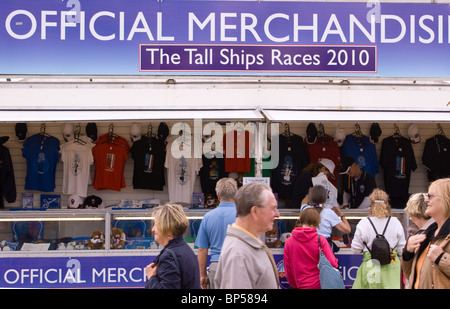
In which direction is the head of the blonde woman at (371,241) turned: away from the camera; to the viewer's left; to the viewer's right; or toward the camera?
away from the camera

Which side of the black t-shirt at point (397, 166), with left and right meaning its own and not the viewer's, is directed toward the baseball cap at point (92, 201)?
right

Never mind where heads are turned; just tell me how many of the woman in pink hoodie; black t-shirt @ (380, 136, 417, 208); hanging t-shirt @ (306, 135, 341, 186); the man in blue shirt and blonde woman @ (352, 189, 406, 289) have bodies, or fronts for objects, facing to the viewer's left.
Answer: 0

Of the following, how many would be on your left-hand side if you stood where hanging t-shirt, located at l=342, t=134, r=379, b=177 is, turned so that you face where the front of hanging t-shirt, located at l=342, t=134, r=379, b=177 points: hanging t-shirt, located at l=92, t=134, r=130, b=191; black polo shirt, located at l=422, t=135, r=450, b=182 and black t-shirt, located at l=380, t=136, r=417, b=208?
2

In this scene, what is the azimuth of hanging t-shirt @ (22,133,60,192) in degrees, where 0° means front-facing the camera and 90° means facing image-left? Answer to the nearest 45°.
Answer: approximately 0°

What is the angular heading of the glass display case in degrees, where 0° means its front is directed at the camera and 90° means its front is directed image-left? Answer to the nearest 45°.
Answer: approximately 0°

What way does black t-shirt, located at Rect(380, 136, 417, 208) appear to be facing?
toward the camera

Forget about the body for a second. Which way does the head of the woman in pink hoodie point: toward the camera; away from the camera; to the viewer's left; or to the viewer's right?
away from the camera

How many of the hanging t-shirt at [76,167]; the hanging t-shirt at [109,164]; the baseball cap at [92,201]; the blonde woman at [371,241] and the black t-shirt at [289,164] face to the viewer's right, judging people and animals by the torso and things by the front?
0

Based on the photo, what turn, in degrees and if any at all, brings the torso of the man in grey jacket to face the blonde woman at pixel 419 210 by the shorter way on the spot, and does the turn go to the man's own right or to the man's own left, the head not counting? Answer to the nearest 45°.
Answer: approximately 45° to the man's own left

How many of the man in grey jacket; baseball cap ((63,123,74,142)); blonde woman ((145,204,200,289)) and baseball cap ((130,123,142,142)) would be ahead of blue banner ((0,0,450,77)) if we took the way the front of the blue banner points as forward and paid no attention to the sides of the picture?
2

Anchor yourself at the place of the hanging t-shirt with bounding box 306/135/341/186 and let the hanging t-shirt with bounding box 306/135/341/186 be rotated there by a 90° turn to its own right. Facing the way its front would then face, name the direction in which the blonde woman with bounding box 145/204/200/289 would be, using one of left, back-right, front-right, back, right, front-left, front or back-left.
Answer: left

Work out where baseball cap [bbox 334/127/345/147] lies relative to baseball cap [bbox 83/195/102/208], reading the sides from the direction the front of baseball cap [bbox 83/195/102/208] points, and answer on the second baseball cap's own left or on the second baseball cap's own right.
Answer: on the second baseball cap's own left

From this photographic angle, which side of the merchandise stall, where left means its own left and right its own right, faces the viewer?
front

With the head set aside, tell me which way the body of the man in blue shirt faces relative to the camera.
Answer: away from the camera

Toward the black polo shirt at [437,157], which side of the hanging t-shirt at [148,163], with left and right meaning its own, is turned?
left

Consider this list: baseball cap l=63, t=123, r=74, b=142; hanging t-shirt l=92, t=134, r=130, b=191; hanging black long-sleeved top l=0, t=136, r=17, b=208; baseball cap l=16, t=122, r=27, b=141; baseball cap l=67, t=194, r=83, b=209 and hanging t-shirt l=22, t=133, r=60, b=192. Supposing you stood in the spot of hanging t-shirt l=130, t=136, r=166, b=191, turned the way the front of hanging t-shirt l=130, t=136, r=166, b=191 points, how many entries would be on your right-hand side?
6

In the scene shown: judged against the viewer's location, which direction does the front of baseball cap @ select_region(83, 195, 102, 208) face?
facing the viewer
